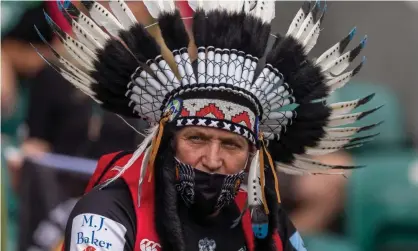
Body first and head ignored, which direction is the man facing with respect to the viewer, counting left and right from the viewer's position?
facing the viewer

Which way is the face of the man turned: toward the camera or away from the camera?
toward the camera
